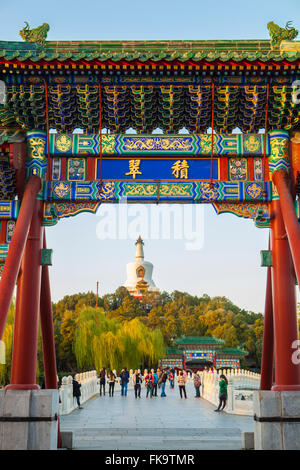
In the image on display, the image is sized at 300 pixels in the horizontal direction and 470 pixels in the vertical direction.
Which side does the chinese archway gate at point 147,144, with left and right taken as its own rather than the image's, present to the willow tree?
back

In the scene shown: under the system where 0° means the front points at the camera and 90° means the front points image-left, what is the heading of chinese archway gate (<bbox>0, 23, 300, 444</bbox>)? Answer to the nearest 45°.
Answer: approximately 0°
